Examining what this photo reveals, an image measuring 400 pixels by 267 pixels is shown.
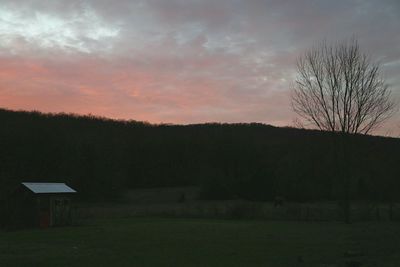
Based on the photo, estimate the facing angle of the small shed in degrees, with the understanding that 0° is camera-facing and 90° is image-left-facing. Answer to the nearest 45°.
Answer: approximately 315°
